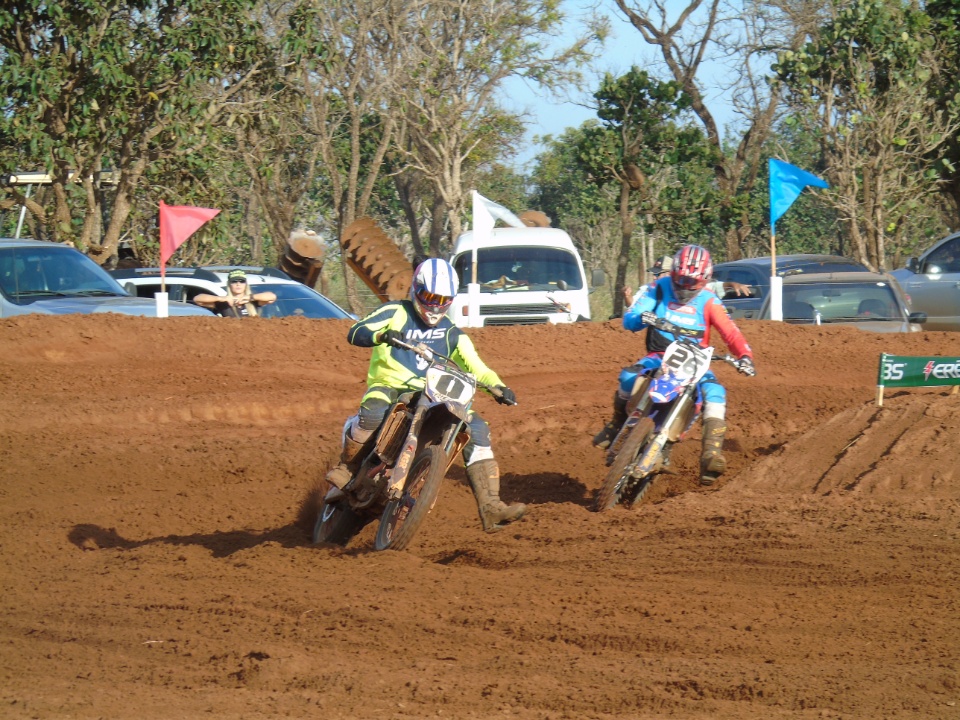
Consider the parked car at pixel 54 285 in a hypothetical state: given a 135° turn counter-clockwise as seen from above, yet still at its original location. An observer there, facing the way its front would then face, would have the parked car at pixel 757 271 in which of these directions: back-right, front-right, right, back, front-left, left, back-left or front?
right

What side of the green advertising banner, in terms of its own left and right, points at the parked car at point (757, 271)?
back

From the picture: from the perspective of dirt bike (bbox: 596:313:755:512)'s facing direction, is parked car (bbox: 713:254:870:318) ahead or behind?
behind

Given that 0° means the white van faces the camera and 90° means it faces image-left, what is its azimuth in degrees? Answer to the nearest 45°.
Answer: approximately 0°

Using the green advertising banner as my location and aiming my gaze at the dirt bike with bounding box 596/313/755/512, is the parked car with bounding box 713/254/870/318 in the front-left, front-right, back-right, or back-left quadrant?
back-right

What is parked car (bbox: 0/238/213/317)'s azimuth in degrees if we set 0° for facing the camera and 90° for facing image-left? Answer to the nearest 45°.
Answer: approximately 315°

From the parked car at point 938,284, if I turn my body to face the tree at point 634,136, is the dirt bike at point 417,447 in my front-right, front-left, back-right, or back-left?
back-left

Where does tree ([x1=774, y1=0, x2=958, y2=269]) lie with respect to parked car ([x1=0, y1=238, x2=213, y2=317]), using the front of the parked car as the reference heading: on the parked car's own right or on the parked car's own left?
on the parked car's own left

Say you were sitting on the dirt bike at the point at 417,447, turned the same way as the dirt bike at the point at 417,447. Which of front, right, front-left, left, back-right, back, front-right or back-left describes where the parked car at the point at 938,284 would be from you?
left

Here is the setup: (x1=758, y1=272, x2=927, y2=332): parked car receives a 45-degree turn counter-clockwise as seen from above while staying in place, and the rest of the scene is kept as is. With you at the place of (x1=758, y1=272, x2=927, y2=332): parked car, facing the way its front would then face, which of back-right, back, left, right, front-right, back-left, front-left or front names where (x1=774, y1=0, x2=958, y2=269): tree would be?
back-left

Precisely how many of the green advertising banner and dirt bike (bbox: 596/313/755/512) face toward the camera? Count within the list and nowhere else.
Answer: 2

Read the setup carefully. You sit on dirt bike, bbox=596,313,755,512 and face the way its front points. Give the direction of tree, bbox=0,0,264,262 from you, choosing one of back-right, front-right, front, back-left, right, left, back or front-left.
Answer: back-right

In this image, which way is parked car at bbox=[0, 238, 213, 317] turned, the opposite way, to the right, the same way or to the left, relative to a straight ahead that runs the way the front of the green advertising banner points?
to the left

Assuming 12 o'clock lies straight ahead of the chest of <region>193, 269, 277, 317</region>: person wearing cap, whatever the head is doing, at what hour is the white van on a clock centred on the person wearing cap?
The white van is roughly at 8 o'clock from the person wearing cap.
